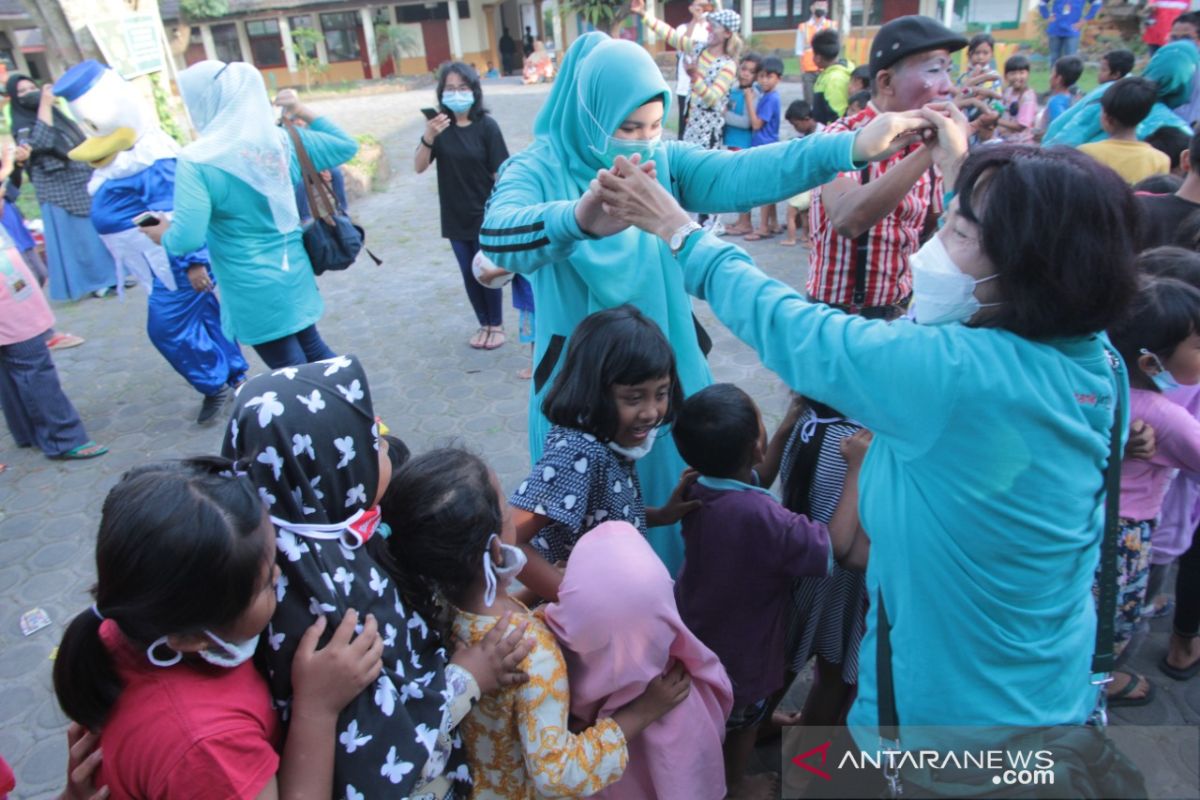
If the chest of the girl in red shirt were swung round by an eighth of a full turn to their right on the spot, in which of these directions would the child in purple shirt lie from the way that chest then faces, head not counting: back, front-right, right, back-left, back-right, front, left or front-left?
front

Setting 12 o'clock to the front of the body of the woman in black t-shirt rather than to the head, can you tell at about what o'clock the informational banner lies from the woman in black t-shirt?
The informational banner is roughly at 5 o'clock from the woman in black t-shirt.

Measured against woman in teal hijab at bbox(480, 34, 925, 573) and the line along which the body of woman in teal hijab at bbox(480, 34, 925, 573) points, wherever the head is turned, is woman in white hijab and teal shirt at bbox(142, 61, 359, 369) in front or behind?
behind

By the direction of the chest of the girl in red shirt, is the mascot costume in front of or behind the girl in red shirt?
in front

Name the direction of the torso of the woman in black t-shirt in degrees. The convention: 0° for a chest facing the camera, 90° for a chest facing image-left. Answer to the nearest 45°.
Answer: approximately 0°

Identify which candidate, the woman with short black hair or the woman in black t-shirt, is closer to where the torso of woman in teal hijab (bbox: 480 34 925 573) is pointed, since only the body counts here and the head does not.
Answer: the woman with short black hair

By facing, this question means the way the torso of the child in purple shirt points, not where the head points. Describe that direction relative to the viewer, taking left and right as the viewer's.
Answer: facing away from the viewer and to the right of the viewer

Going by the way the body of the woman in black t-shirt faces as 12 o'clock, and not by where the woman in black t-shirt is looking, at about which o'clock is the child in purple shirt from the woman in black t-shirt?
The child in purple shirt is roughly at 12 o'clock from the woman in black t-shirt.

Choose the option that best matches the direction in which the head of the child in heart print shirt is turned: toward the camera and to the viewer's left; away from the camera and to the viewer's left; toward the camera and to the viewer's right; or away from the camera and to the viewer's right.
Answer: toward the camera and to the viewer's right

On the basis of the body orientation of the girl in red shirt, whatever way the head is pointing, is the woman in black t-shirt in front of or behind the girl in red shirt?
in front

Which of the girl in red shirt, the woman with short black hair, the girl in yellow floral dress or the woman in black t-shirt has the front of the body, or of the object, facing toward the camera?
the woman in black t-shirt

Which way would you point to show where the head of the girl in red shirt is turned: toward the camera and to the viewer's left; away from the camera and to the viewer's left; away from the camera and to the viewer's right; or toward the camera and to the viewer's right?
away from the camera and to the viewer's right

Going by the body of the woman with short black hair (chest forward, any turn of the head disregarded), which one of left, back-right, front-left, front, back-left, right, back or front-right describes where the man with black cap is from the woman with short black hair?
front-right

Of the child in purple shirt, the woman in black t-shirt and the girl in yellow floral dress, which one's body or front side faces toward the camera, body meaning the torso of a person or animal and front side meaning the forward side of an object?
the woman in black t-shirt
